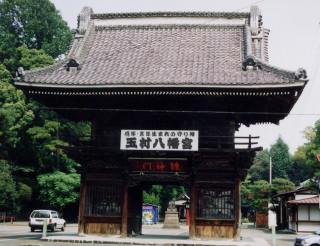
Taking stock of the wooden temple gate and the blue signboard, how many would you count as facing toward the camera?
2

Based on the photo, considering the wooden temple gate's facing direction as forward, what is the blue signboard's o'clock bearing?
The blue signboard is roughly at 6 o'clock from the wooden temple gate.

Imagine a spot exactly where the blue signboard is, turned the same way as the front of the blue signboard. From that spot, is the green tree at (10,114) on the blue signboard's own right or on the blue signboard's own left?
on the blue signboard's own right

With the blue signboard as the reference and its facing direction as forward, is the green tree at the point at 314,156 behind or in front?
behind

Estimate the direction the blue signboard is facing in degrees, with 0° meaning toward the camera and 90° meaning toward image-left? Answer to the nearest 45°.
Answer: approximately 0°

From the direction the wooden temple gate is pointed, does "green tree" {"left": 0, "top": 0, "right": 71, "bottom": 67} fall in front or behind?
behind
